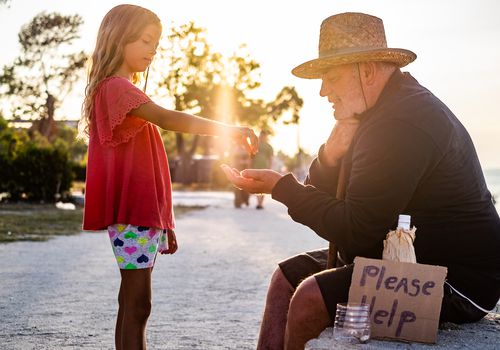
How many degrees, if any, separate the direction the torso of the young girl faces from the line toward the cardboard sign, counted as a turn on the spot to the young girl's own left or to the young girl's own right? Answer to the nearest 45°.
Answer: approximately 45° to the young girl's own right

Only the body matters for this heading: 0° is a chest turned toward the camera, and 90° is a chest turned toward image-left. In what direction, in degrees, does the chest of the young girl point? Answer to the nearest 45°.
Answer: approximately 270°

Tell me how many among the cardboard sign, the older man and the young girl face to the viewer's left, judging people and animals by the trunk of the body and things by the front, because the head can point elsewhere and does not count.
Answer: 1

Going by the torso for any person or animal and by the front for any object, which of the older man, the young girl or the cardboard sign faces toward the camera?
the cardboard sign

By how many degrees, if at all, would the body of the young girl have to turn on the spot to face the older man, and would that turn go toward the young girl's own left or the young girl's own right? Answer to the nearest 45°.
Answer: approximately 45° to the young girl's own right

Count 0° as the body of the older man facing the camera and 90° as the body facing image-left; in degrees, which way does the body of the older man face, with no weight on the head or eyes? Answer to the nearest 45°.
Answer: approximately 90°

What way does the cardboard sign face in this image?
toward the camera

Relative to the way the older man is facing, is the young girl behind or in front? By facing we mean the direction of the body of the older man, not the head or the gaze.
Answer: in front

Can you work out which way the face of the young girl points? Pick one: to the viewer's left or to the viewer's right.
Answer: to the viewer's right

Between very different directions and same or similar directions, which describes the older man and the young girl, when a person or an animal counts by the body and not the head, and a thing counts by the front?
very different directions

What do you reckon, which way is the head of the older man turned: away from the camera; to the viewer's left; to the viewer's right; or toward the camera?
to the viewer's left

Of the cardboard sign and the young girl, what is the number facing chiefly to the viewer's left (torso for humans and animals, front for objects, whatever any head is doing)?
0
